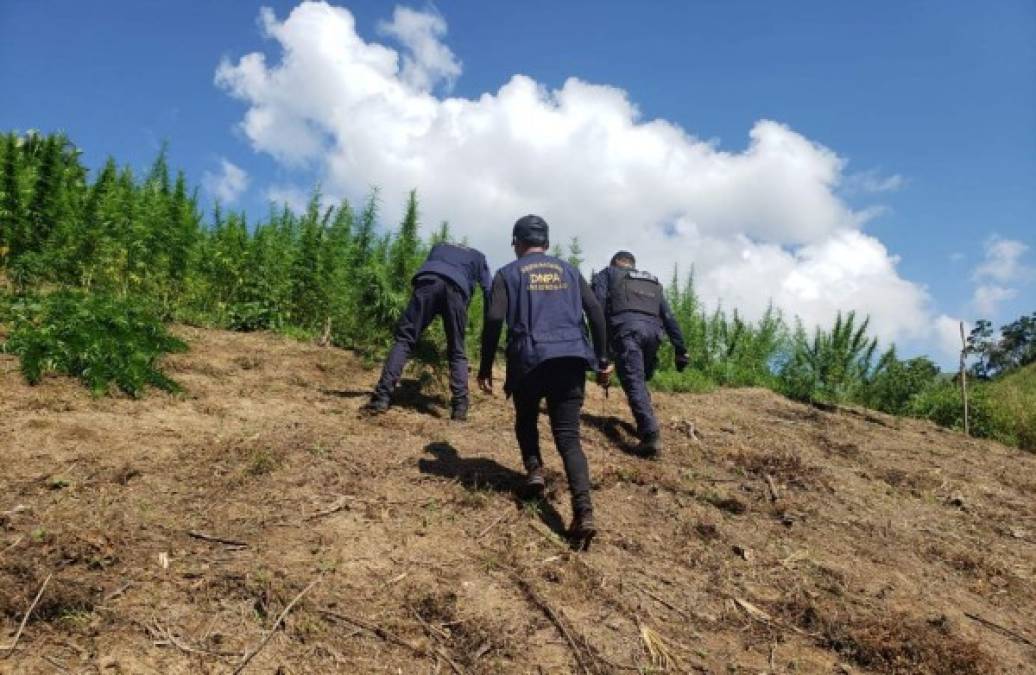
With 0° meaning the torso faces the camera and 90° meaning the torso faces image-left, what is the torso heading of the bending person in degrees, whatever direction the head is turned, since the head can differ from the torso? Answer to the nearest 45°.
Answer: approximately 225°

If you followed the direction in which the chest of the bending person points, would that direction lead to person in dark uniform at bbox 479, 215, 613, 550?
no

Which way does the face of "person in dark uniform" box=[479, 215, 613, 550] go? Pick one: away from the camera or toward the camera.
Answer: away from the camera

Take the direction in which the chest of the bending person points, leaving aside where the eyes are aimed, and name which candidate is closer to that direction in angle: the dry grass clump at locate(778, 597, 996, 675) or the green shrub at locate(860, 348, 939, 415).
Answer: the green shrub

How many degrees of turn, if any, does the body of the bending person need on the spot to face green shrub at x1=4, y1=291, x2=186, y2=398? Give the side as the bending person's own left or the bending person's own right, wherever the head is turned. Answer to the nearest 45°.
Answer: approximately 135° to the bending person's own left

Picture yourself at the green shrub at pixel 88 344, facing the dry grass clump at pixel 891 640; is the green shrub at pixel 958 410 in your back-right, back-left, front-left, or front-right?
front-left

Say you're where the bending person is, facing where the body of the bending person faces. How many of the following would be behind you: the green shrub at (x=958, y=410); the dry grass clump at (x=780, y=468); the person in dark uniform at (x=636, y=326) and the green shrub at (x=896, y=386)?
0

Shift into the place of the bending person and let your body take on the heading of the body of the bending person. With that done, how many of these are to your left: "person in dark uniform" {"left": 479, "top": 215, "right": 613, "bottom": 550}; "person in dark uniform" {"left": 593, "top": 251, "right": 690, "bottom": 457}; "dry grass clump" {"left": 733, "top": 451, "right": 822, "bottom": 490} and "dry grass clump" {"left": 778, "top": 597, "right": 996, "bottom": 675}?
0

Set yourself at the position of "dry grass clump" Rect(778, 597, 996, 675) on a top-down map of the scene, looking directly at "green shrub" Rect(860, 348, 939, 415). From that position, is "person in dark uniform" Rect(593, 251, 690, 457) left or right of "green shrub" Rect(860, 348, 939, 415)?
left

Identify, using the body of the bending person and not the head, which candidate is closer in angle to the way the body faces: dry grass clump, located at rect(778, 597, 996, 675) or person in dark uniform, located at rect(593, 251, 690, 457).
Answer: the person in dark uniform

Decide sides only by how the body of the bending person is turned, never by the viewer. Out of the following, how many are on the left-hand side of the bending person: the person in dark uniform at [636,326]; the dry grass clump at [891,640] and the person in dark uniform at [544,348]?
0

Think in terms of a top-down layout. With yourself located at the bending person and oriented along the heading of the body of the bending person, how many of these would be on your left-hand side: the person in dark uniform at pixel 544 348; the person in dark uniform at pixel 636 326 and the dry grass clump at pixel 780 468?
0

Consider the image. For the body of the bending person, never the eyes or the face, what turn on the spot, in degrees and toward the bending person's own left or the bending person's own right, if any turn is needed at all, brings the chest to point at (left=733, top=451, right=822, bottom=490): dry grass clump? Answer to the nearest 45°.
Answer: approximately 45° to the bending person's own right

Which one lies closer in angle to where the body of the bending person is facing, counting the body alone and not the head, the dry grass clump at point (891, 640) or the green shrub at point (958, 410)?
the green shrub

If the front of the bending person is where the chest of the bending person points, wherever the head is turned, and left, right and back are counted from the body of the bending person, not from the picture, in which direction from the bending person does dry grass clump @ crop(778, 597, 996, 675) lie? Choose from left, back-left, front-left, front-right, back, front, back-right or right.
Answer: right

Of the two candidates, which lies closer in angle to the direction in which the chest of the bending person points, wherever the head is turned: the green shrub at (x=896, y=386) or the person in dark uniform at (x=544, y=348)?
the green shrub
